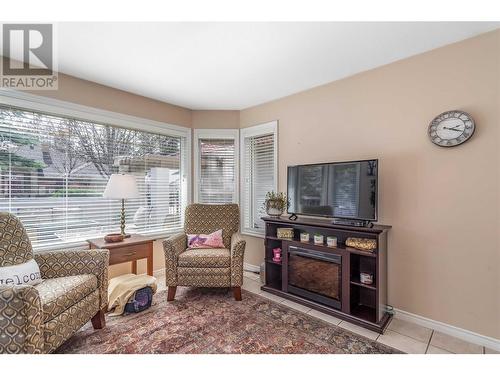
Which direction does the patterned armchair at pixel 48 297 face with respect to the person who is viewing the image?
facing the viewer and to the right of the viewer

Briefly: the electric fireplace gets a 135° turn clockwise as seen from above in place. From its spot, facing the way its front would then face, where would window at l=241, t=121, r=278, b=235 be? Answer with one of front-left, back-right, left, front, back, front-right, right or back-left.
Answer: front-left

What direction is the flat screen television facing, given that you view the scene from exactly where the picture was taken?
facing the viewer and to the left of the viewer

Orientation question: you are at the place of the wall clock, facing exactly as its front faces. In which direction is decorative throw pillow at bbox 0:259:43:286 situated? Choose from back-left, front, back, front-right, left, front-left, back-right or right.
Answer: front

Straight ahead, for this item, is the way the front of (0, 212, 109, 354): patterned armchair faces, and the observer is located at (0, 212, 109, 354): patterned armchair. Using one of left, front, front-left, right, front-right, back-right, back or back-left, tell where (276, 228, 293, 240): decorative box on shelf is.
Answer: front-left

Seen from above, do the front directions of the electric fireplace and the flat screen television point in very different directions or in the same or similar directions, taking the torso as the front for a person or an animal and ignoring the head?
same or similar directions

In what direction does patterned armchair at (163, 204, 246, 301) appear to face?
toward the camera

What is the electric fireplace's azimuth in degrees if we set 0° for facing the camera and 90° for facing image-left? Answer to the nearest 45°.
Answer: approximately 45°

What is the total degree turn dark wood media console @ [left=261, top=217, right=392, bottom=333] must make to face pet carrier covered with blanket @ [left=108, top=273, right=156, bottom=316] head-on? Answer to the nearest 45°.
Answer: approximately 45° to its right

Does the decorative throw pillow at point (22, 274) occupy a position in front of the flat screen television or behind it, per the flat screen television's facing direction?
in front

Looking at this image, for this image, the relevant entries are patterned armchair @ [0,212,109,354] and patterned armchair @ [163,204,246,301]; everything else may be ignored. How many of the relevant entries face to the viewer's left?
0

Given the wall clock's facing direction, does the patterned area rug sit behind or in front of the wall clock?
in front

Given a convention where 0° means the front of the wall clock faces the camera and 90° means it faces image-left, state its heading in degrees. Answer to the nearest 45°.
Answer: approximately 45°
